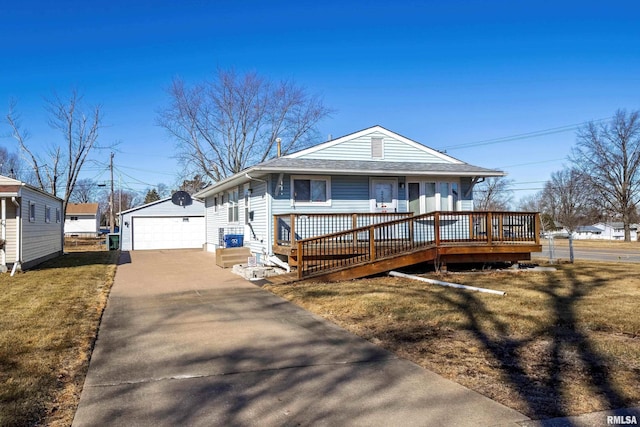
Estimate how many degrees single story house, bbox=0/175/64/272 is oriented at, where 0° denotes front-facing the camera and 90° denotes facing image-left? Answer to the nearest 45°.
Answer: approximately 0°

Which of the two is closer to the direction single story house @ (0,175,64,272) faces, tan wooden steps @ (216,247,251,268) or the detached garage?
the tan wooden steps

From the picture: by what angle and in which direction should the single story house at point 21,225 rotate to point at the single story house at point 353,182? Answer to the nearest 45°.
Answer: approximately 45° to its left

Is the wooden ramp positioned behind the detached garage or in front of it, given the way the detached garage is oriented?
in front

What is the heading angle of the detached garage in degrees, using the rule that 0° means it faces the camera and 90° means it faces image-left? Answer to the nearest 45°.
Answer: approximately 0°

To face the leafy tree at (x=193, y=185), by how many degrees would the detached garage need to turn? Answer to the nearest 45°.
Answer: approximately 180°

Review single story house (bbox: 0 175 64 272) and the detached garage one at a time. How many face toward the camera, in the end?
2

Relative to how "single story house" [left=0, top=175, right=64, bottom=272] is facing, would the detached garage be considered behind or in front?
behind

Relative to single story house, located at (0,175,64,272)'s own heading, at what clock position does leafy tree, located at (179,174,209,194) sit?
The leafy tree is roughly at 7 o'clock from the single story house.
